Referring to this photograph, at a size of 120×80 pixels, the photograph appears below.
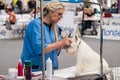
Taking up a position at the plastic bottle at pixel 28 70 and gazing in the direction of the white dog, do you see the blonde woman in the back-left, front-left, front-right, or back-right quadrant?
front-left

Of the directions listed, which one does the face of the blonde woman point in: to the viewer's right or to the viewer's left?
to the viewer's right

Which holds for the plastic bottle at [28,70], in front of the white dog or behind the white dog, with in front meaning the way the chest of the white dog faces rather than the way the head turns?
in front

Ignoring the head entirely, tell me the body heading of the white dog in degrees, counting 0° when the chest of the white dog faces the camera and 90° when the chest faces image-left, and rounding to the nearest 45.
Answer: approximately 90°

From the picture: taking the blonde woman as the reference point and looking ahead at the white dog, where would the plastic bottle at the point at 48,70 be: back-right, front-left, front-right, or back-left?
front-right
